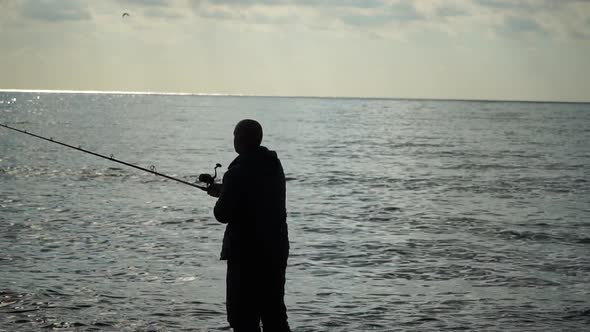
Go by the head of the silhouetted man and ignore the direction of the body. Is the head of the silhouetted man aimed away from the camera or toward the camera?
away from the camera

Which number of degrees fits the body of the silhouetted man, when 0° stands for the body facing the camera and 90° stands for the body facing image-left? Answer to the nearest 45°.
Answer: approximately 135°
